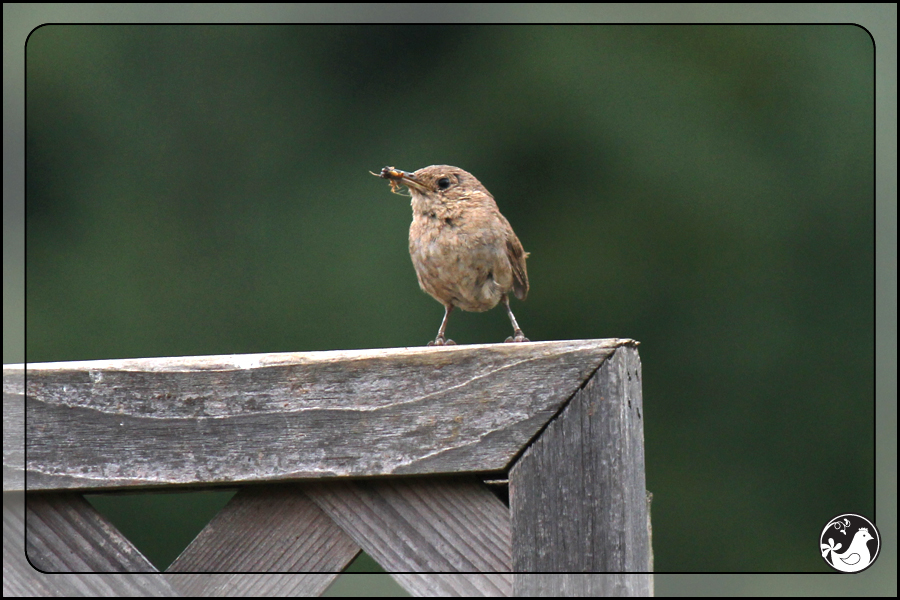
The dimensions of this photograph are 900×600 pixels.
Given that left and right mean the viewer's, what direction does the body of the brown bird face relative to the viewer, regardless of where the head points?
facing the viewer and to the left of the viewer
